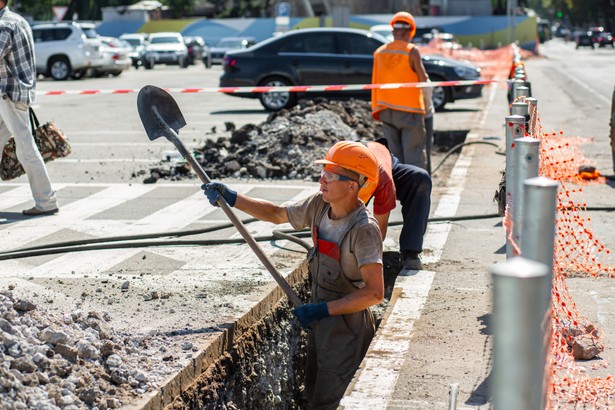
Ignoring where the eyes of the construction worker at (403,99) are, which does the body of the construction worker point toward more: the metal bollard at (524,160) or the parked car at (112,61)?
the parked car

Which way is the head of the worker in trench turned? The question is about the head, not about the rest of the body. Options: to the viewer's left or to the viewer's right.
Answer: to the viewer's left

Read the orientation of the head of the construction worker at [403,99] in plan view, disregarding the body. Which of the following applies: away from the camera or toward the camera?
away from the camera

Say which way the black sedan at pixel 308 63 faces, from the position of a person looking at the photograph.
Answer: facing to the right of the viewer

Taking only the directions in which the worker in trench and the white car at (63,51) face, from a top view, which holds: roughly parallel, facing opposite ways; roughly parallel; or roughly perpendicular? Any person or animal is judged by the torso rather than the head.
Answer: roughly perpendicular

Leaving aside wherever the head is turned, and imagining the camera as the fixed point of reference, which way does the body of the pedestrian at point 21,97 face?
to the viewer's left

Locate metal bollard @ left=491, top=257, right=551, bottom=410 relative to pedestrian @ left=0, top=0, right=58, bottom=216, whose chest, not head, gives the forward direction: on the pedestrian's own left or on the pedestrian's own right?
on the pedestrian's own left

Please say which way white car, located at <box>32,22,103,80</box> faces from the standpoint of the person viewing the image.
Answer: facing away from the viewer and to the left of the viewer

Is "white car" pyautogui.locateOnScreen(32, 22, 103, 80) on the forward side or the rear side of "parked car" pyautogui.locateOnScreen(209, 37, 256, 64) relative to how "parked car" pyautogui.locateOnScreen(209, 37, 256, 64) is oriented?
on the forward side

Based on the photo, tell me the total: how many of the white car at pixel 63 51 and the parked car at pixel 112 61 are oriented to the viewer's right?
0

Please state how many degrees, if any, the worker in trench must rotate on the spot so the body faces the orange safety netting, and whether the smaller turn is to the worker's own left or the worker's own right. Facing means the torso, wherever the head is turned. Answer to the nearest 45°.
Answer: approximately 135° to the worker's own left
